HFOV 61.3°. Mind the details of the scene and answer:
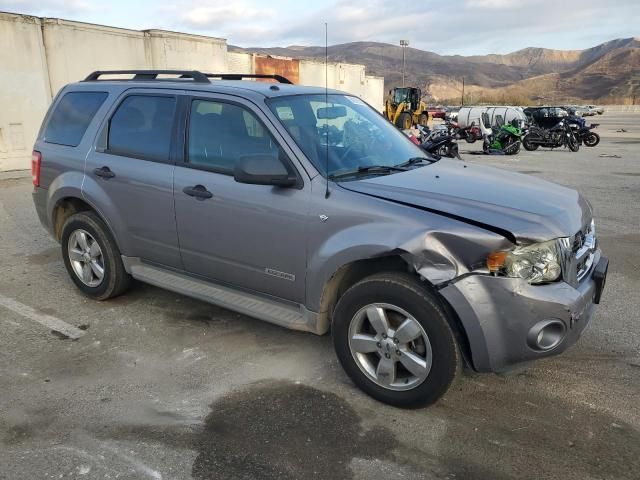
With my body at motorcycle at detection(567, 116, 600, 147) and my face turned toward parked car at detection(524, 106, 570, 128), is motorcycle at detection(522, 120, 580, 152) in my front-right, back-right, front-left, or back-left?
back-left

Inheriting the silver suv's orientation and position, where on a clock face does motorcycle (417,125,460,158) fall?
The motorcycle is roughly at 8 o'clock from the silver suv.

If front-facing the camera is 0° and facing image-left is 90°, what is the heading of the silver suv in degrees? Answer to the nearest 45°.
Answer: approximately 315°

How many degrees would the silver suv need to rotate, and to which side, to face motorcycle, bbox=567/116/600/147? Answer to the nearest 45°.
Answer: approximately 90° to its left

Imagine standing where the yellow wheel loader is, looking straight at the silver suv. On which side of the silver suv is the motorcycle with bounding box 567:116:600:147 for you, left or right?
left

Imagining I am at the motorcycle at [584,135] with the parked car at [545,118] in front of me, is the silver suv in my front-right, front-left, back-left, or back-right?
back-left

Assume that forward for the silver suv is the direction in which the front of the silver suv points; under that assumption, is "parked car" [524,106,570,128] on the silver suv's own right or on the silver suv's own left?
on the silver suv's own left

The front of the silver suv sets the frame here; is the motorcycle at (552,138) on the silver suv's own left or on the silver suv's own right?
on the silver suv's own left

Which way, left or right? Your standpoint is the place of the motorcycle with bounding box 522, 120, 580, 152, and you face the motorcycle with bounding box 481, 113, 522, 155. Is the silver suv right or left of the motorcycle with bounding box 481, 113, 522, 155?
left

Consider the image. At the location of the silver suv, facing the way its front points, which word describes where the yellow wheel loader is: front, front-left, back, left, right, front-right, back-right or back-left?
back-left
